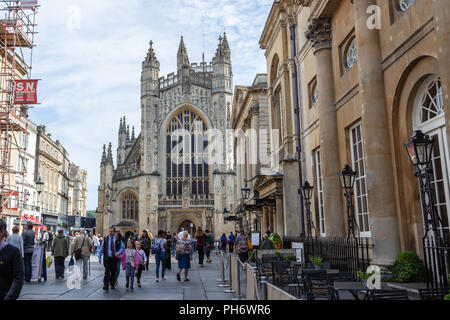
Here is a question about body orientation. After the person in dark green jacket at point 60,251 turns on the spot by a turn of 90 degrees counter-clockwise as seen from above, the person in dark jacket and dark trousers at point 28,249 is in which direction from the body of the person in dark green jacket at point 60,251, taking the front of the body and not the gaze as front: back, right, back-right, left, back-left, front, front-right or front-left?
front-left

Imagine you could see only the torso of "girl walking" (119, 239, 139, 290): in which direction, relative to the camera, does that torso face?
toward the camera

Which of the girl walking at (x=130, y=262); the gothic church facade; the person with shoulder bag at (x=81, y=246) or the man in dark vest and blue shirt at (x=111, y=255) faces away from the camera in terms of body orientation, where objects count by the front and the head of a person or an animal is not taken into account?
the person with shoulder bag

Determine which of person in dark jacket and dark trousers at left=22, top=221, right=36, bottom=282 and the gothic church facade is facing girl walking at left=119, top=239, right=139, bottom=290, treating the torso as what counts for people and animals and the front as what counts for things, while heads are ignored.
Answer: the gothic church facade

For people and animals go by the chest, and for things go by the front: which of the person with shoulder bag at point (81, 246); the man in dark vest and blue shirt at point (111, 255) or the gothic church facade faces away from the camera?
the person with shoulder bag

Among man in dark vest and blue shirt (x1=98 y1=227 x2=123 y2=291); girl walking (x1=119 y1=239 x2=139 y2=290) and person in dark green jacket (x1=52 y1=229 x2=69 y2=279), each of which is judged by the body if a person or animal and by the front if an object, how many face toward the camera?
2

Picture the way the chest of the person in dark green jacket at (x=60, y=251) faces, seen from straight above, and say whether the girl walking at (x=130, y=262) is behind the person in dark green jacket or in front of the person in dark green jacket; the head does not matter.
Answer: behind

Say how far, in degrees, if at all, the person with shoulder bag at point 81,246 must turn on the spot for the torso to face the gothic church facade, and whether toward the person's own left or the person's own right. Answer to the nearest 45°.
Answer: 0° — they already face it

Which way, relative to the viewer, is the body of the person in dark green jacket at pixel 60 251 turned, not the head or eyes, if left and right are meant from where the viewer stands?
facing away from the viewer

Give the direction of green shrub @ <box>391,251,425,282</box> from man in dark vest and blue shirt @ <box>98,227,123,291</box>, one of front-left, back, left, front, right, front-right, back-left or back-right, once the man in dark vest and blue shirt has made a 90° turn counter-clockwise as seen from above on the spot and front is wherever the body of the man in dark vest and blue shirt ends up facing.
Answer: front-right

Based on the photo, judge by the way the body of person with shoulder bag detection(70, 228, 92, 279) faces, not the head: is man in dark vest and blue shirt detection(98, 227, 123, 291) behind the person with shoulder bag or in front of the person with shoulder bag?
behind

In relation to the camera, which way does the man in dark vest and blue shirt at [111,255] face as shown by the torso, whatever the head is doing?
toward the camera

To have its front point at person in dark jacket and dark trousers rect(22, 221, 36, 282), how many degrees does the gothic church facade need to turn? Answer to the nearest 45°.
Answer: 0° — it already faces them

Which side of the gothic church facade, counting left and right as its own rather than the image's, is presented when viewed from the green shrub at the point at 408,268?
front

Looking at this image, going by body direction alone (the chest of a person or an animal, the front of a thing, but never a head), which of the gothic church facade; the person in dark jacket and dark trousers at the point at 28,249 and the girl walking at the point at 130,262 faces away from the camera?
the person in dark jacket and dark trousers

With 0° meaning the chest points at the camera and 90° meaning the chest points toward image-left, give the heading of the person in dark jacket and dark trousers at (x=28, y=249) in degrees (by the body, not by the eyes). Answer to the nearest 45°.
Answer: approximately 180°
